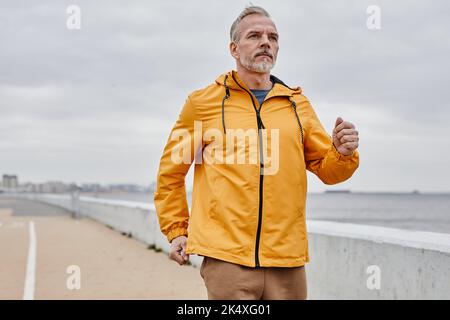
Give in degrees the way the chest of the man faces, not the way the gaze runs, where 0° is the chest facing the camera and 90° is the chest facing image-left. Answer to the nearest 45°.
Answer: approximately 315°

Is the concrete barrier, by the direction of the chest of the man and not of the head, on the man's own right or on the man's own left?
on the man's own left
